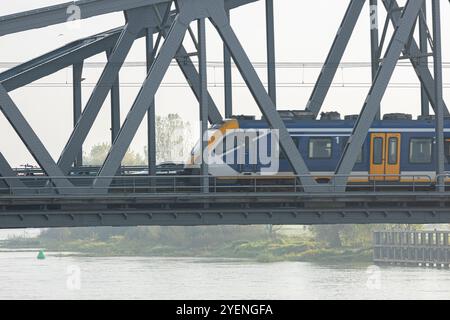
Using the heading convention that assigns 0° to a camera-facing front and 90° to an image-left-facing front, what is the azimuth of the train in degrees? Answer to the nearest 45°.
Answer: approximately 90°
